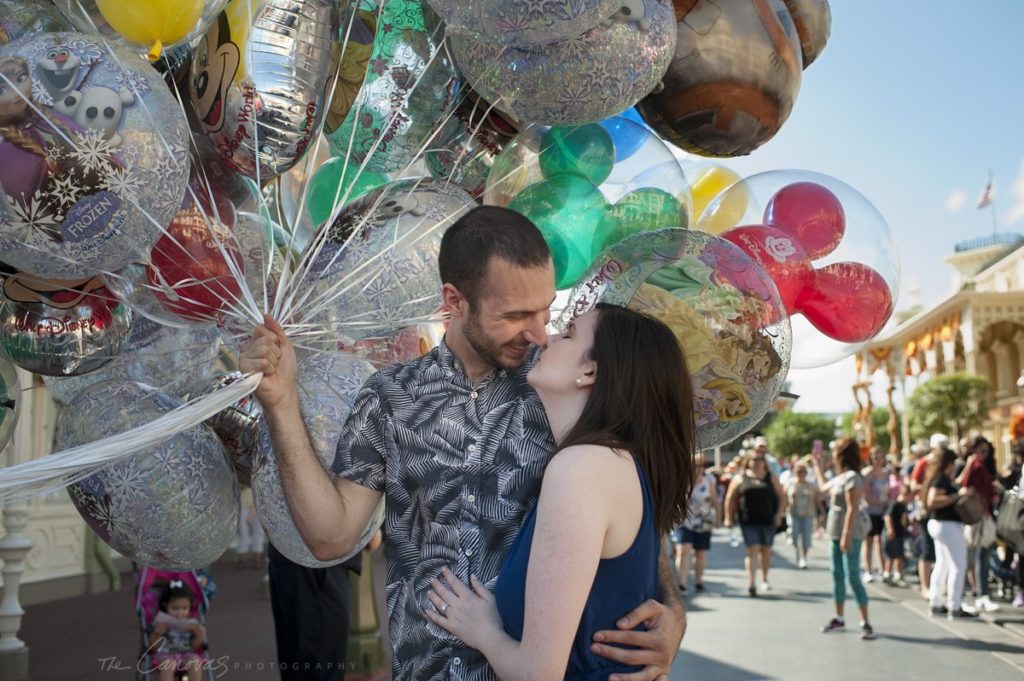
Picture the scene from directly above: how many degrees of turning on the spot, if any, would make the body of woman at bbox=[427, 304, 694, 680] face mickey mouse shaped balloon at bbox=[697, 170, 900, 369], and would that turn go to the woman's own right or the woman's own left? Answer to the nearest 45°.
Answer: approximately 135° to the woman's own right

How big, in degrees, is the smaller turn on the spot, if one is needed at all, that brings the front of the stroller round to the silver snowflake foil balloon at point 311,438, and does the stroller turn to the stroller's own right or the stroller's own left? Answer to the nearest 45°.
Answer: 0° — it already faces it

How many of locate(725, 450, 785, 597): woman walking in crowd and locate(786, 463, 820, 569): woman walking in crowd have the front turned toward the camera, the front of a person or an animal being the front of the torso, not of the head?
2

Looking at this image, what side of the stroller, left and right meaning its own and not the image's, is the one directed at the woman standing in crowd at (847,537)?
left

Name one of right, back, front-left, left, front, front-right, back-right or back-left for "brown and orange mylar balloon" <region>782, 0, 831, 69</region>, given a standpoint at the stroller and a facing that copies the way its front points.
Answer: front-left

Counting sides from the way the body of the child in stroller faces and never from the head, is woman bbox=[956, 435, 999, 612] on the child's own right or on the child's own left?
on the child's own left

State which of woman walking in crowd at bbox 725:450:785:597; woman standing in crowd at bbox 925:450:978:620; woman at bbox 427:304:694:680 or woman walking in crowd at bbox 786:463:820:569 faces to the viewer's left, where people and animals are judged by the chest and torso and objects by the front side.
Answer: the woman

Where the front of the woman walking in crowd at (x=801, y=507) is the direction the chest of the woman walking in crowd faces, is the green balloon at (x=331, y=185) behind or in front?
in front

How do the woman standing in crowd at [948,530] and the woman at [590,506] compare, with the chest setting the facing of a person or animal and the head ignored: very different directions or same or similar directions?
very different directions

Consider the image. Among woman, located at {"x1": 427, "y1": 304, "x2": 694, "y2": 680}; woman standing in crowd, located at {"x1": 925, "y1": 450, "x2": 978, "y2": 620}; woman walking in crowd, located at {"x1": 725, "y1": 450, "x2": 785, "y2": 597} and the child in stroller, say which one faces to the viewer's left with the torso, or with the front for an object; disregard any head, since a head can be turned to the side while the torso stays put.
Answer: the woman

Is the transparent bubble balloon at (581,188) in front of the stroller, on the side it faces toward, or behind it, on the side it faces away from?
in front

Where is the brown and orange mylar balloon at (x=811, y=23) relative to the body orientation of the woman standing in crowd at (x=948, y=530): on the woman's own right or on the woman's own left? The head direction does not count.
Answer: on the woman's own right
